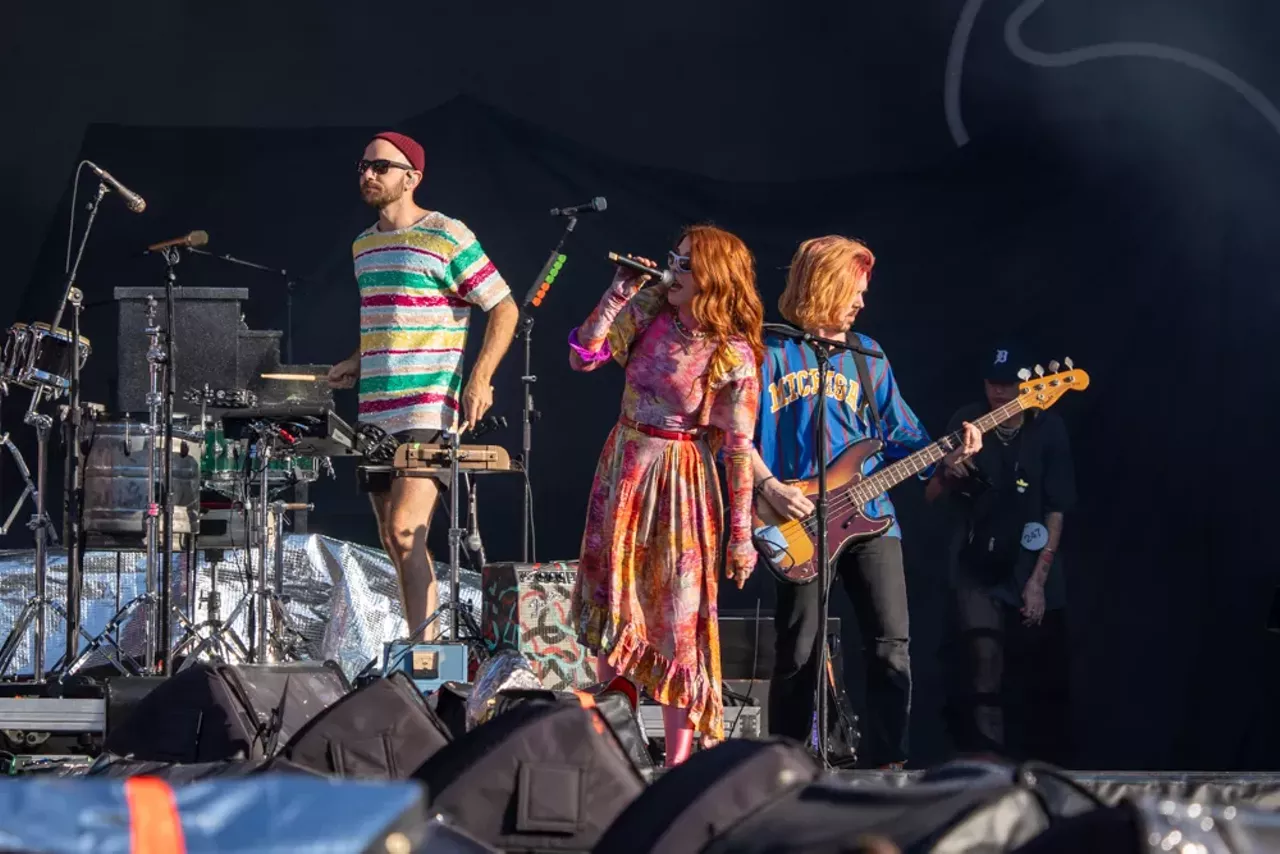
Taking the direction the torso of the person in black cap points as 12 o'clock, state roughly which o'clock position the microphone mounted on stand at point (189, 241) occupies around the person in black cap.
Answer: The microphone mounted on stand is roughly at 2 o'clock from the person in black cap.

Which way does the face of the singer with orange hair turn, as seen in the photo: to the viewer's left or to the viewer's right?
to the viewer's left

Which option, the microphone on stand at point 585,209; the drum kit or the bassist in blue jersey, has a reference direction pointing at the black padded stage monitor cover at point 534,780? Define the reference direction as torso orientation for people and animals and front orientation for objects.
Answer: the bassist in blue jersey

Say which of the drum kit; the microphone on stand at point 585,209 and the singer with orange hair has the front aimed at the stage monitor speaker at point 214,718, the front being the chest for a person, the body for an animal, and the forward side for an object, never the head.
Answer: the singer with orange hair

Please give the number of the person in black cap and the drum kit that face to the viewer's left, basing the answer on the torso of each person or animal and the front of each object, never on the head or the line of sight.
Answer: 1

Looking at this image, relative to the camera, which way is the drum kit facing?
to the viewer's left

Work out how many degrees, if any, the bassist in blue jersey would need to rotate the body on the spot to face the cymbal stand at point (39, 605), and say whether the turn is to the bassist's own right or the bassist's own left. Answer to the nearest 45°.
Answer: approximately 90° to the bassist's own right

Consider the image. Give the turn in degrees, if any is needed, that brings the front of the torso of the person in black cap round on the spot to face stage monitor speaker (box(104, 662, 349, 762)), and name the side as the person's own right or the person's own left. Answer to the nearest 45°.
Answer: approximately 45° to the person's own right
